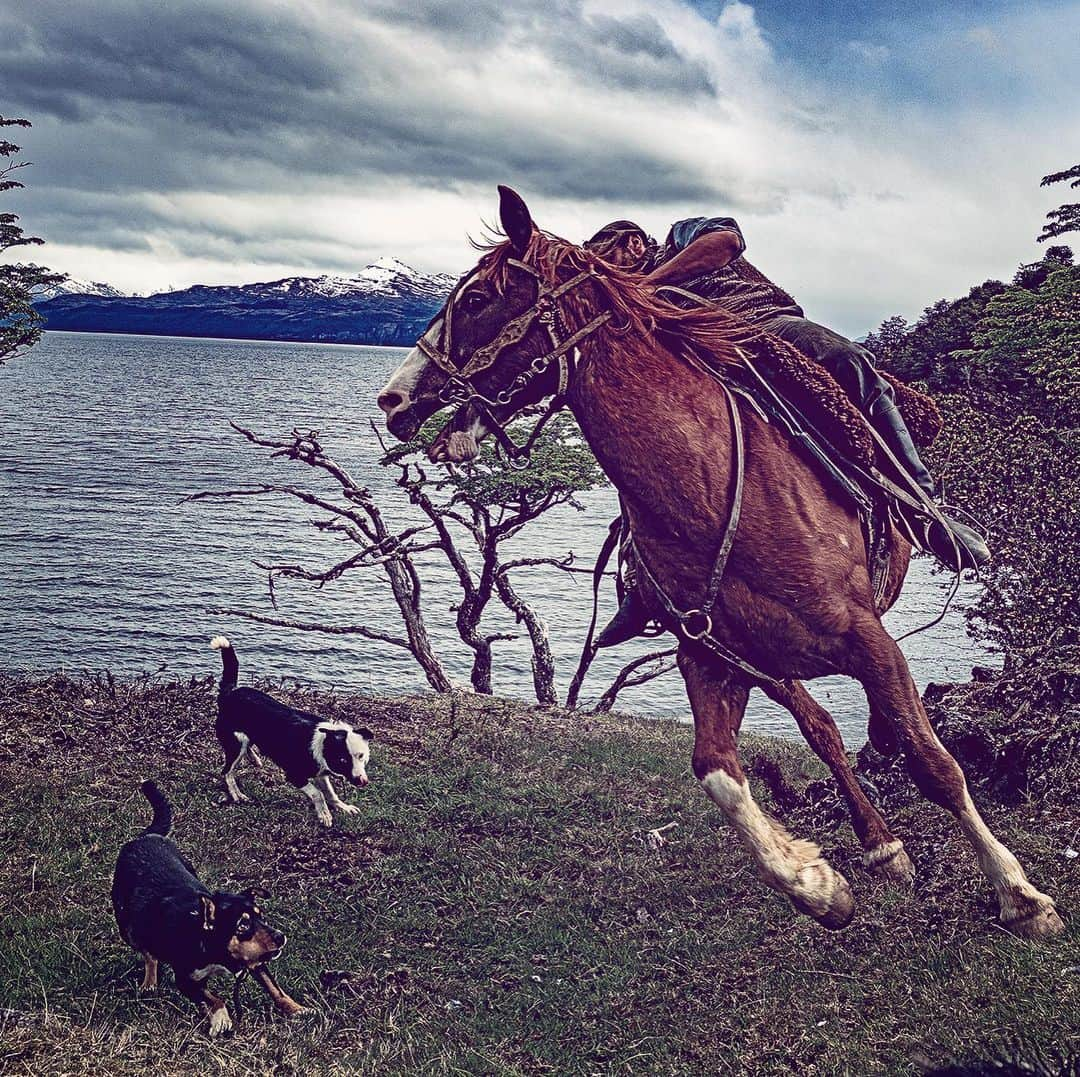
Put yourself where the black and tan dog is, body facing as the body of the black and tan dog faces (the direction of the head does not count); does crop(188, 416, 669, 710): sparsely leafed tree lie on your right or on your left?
on your left

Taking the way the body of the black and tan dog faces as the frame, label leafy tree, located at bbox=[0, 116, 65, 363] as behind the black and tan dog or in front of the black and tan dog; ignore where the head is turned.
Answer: behind

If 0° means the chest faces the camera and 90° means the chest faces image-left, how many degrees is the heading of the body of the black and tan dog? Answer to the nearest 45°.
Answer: approximately 315°

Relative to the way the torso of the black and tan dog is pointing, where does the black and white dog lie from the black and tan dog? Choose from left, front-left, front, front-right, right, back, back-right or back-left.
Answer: back-left
